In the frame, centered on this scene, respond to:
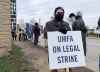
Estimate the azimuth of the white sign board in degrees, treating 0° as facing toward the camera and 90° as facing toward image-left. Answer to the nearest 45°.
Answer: approximately 0°
